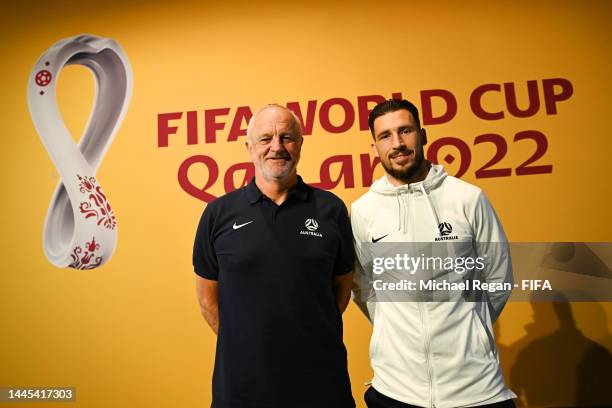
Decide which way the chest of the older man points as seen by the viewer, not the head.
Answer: toward the camera

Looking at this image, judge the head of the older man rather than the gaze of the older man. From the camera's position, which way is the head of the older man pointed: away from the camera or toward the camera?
toward the camera
